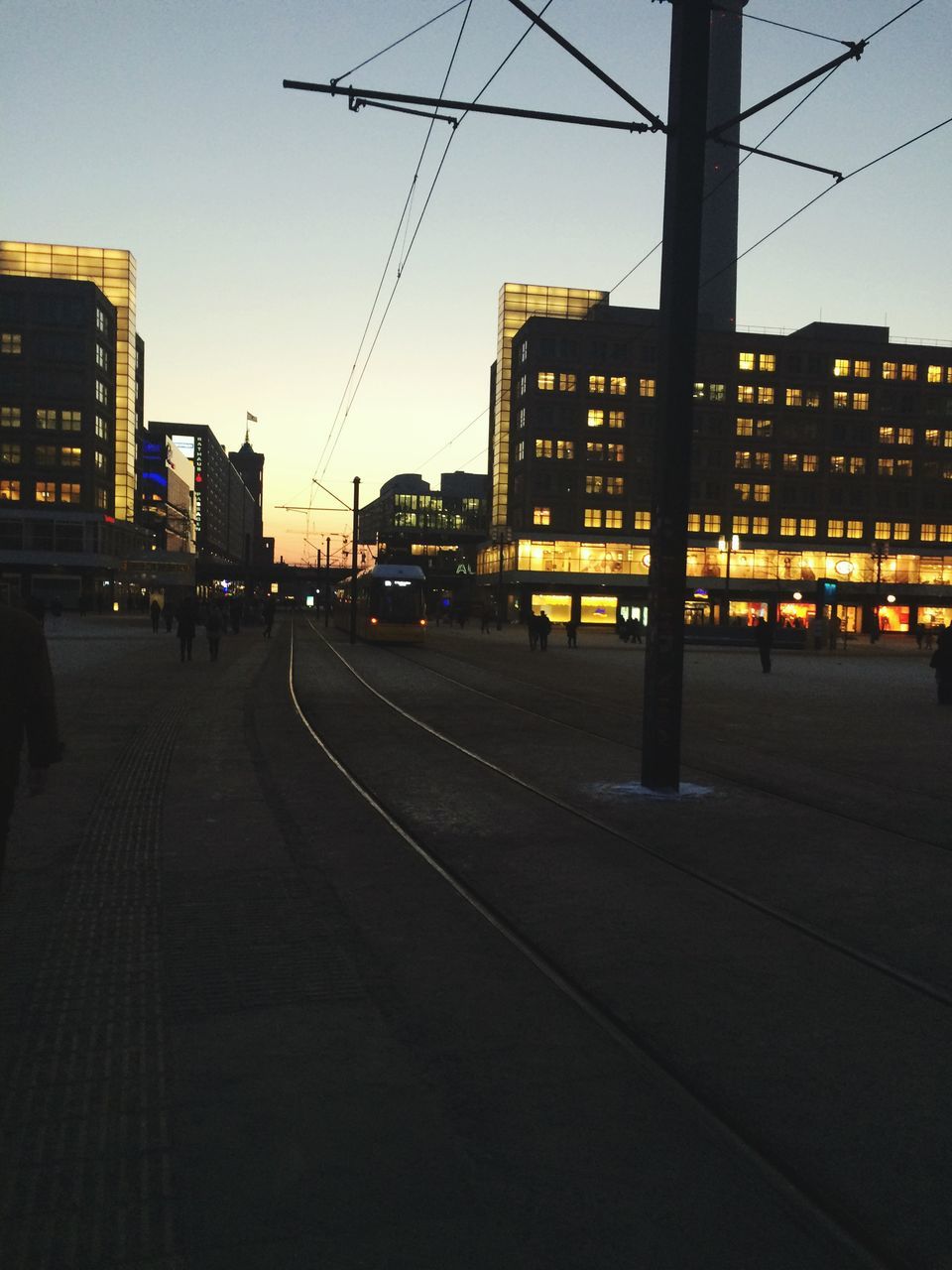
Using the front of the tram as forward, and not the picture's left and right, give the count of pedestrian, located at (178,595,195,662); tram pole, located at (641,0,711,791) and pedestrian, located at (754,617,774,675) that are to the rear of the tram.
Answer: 0

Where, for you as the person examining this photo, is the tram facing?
facing the viewer

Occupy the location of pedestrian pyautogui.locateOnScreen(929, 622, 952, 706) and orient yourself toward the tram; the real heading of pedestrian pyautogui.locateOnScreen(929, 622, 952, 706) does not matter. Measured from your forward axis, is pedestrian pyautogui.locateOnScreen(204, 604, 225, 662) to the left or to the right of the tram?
left

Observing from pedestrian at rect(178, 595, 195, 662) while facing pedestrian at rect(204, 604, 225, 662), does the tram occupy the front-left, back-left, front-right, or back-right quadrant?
front-left

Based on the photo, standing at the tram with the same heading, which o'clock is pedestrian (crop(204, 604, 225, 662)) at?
The pedestrian is roughly at 1 o'clock from the tram.

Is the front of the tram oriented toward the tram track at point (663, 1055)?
yes

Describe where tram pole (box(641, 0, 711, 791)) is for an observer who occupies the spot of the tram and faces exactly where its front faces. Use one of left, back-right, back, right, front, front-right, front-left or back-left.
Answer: front

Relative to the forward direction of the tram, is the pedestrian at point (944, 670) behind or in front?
in front

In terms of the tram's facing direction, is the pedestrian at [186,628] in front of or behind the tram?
in front

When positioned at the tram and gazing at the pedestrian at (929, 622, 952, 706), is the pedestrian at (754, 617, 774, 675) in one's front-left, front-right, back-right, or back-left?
front-left

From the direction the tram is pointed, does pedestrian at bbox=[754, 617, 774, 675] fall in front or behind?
in front

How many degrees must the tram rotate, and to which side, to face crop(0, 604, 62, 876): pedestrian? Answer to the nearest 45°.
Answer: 0° — it already faces them
